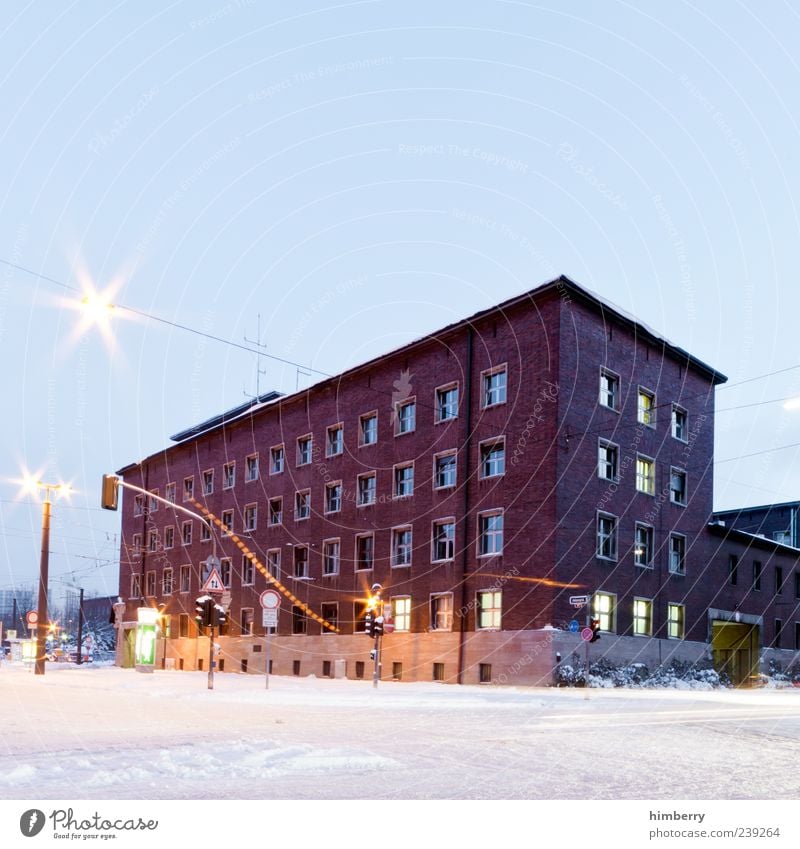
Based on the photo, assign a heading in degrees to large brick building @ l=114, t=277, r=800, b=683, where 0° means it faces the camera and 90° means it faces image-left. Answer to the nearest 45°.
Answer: approximately 45°

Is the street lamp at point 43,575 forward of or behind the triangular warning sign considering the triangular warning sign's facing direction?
behind

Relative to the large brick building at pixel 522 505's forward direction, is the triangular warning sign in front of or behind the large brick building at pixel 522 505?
in front

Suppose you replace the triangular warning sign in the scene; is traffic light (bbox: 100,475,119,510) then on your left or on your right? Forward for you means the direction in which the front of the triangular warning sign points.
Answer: on your right

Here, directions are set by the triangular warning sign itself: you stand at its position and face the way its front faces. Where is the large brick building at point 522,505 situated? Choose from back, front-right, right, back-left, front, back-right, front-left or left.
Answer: back-left

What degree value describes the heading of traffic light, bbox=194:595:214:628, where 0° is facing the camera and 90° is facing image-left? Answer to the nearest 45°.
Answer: approximately 45°

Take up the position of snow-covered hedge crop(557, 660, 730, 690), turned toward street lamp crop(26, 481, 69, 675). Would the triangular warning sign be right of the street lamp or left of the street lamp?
left

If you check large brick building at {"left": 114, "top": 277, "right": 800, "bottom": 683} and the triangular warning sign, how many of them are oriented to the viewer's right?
0
